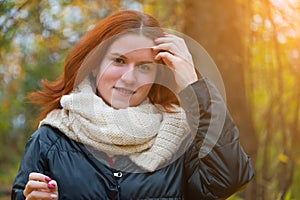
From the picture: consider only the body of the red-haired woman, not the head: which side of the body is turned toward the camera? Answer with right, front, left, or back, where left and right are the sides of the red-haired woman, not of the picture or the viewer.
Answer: front

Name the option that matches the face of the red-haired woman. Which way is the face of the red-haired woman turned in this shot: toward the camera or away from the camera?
toward the camera

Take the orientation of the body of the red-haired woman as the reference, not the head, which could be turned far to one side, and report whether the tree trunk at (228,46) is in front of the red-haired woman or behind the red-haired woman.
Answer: behind
